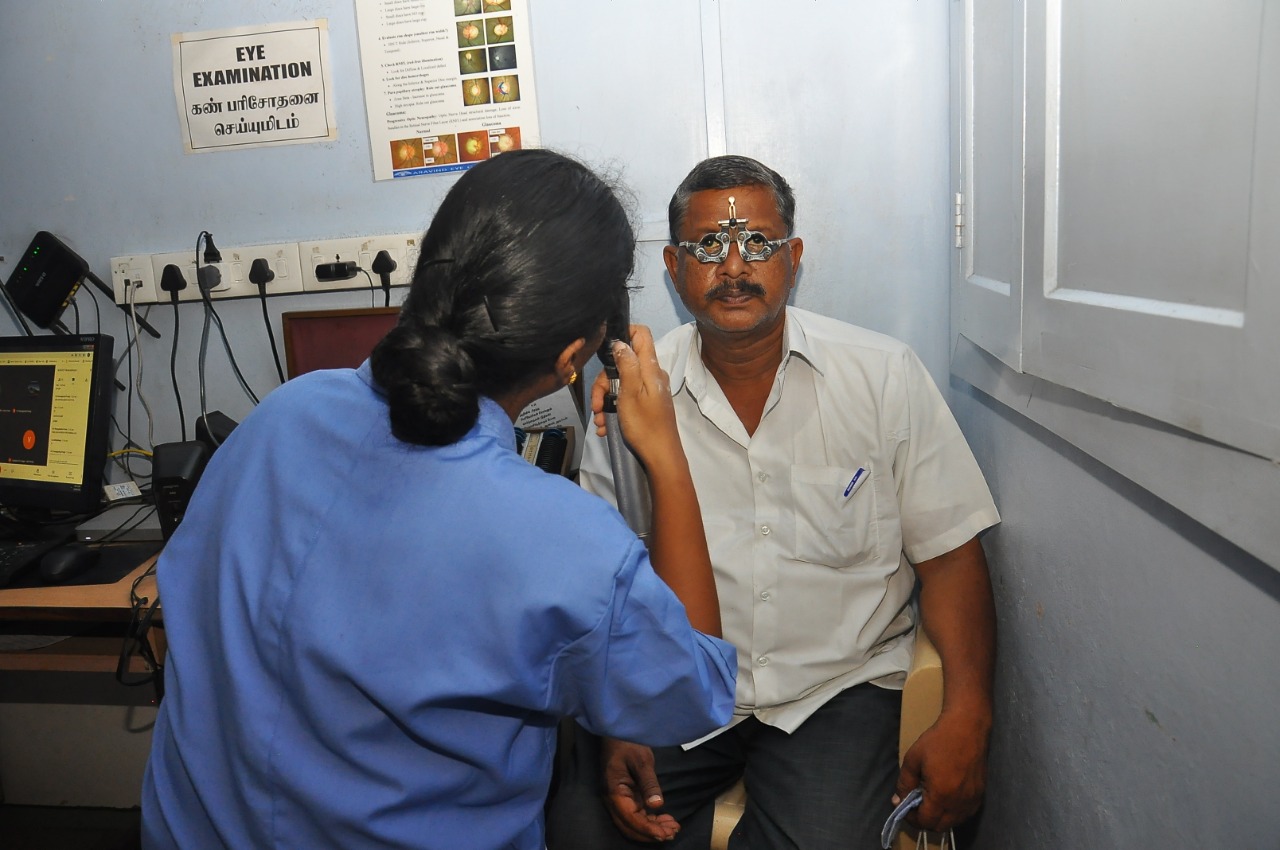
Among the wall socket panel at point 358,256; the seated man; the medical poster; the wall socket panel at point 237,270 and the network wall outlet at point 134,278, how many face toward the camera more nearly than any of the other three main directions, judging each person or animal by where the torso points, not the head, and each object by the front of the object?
5

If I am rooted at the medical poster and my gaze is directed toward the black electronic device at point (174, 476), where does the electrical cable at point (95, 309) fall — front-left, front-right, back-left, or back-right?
front-right

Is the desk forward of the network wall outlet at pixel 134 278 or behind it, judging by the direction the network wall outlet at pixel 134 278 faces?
forward

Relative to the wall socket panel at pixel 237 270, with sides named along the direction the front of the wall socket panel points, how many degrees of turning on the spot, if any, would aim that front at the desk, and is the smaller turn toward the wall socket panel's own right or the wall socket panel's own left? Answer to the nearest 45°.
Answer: approximately 45° to the wall socket panel's own right

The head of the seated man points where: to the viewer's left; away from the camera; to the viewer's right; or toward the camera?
toward the camera

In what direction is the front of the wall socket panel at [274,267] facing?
toward the camera

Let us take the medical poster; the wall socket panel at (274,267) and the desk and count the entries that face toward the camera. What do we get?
3

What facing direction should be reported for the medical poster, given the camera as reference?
facing the viewer

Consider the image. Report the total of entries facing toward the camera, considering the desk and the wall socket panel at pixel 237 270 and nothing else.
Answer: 2
